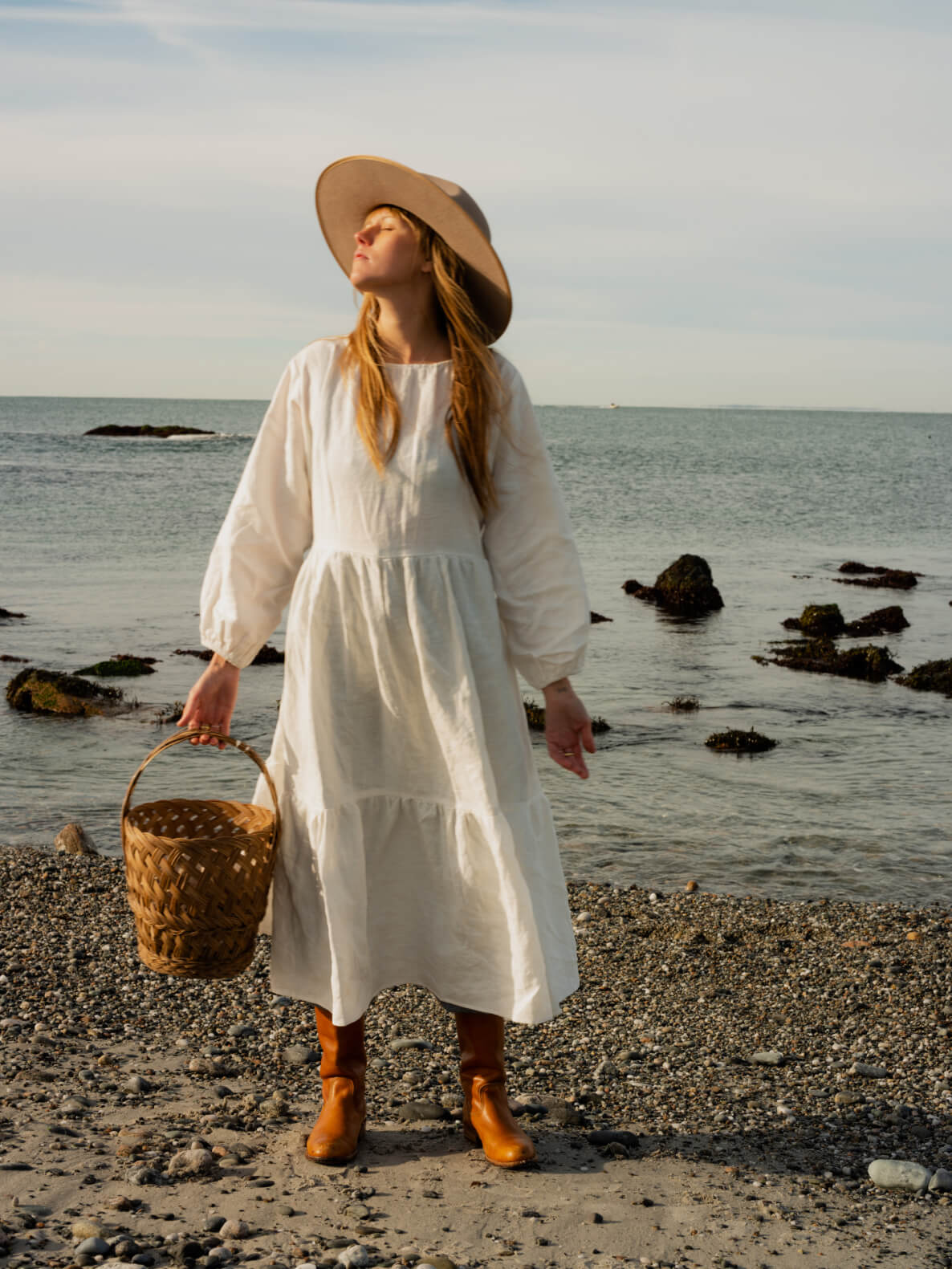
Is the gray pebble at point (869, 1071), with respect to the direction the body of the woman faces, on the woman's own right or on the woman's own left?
on the woman's own left

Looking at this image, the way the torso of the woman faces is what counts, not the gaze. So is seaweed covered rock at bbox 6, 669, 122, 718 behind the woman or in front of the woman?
behind

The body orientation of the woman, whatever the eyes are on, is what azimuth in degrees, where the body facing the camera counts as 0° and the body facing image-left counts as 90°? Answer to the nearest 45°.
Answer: approximately 0°

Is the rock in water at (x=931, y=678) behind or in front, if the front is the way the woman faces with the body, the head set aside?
behind

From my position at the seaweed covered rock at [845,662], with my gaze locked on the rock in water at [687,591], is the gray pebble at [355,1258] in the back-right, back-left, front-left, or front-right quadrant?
back-left

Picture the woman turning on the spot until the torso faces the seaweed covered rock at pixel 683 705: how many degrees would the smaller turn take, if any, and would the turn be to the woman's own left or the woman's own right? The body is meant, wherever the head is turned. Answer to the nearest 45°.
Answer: approximately 180°

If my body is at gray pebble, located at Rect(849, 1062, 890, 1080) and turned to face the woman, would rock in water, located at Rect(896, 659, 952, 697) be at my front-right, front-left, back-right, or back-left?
back-right
